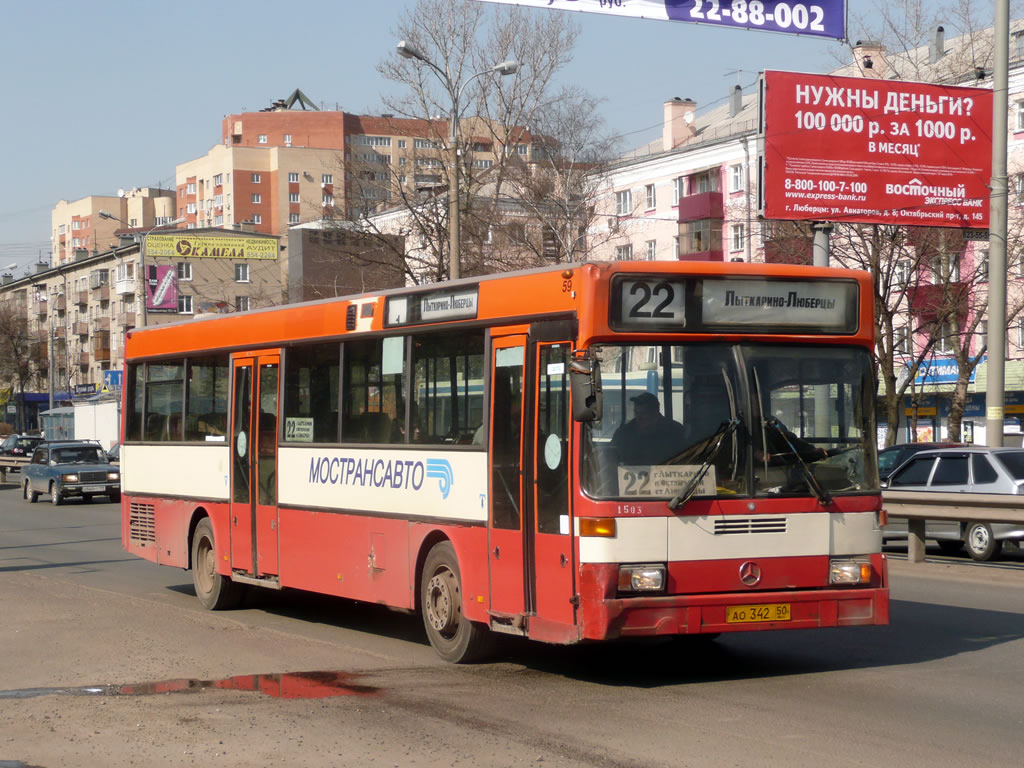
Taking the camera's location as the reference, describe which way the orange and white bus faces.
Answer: facing the viewer and to the right of the viewer

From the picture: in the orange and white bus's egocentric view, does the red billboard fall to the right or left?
on its left

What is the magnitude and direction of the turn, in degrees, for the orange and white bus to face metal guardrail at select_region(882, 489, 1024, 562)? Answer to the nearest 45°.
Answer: approximately 90° to its left

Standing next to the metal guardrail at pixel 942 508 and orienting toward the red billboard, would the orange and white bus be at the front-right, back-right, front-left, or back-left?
back-left

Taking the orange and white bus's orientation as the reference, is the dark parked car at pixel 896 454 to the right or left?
on its left
